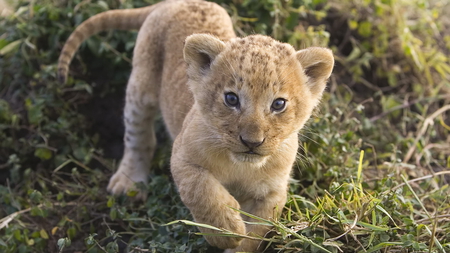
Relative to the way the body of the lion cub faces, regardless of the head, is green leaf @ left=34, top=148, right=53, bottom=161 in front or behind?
behind

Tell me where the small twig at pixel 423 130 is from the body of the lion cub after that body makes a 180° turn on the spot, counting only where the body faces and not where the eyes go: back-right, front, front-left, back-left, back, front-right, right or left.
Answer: right

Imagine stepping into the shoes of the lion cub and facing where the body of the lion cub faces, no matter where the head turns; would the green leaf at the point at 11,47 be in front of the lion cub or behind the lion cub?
behind

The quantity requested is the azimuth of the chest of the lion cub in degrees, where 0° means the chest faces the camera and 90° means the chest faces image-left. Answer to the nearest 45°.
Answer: approximately 315°
